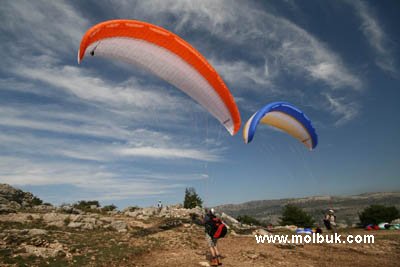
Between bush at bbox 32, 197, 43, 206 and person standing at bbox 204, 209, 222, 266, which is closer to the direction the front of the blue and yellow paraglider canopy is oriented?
the person standing

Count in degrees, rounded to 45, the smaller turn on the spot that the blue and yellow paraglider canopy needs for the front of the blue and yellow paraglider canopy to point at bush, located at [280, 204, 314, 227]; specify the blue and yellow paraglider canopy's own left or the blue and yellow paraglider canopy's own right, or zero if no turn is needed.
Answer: approximately 135° to the blue and yellow paraglider canopy's own left
